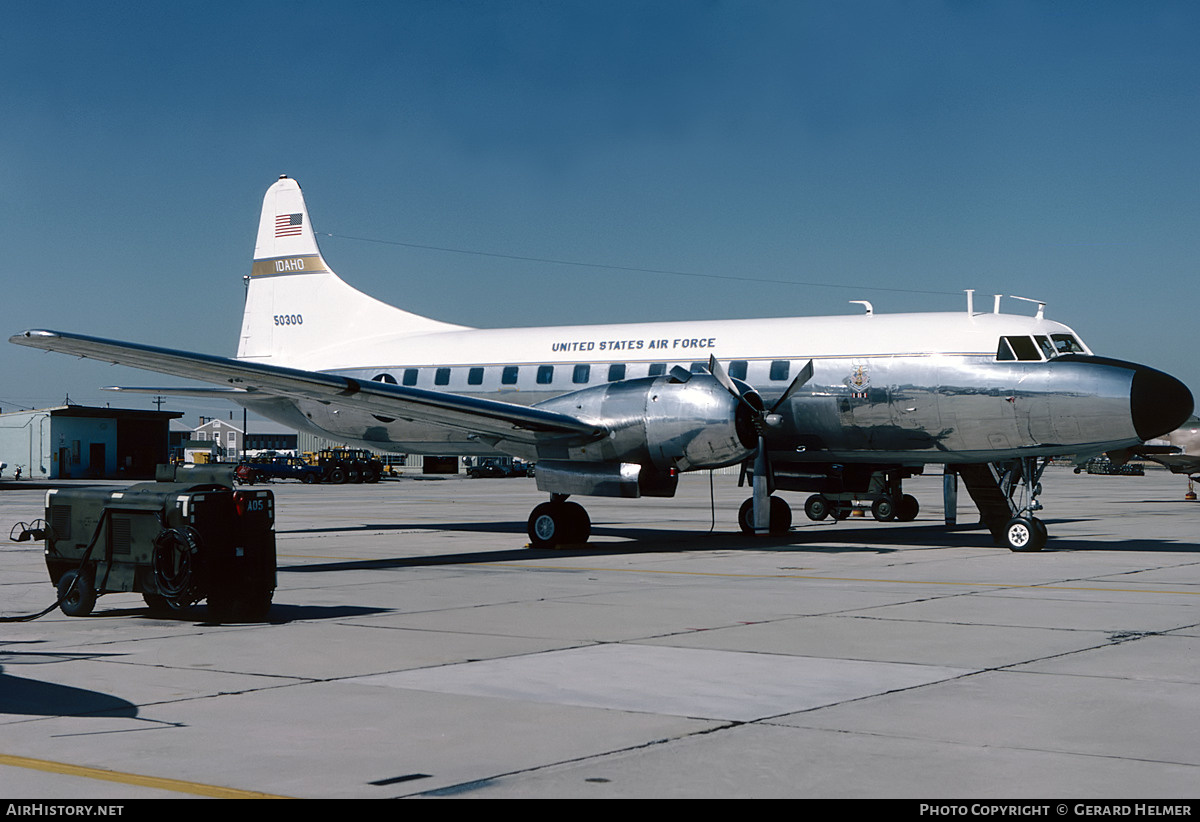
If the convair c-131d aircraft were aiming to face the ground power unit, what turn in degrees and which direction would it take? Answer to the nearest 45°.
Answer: approximately 90° to its right
